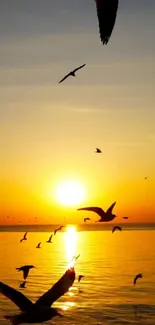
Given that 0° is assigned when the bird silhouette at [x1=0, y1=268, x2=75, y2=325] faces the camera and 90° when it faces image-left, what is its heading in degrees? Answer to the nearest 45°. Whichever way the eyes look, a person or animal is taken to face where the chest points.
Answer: approximately 270°
